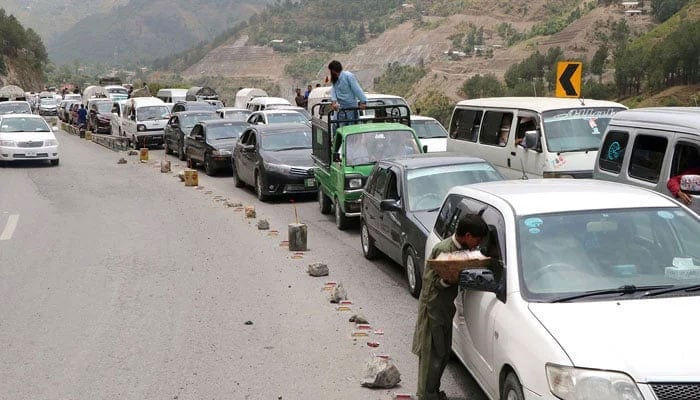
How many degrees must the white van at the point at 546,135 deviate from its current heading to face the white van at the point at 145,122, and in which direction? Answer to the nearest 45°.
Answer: approximately 180°

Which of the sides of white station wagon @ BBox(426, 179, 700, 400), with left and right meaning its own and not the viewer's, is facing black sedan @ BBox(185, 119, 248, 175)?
back

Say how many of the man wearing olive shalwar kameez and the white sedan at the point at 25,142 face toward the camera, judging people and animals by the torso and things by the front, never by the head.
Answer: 1

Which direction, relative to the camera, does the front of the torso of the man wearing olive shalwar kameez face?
to the viewer's right

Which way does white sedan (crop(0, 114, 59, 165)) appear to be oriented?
toward the camera

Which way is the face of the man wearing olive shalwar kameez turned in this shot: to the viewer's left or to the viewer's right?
to the viewer's right

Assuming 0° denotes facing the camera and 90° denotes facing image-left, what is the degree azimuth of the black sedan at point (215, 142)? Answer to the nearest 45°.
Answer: approximately 315°

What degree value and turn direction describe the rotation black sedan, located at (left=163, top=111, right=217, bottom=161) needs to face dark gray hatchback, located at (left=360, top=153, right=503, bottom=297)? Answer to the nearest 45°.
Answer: approximately 45° to its right

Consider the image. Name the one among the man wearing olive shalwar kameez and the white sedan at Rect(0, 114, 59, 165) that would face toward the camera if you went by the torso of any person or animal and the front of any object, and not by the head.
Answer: the white sedan

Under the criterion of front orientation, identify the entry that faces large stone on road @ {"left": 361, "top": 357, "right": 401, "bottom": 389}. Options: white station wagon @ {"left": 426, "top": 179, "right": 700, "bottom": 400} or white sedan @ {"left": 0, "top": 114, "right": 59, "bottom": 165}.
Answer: white sedan @ {"left": 0, "top": 114, "right": 59, "bottom": 165}

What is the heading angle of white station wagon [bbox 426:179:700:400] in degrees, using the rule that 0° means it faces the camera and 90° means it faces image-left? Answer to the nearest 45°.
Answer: approximately 315°

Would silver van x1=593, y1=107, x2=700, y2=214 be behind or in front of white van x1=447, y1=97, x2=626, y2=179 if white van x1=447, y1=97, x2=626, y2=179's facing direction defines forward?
in front

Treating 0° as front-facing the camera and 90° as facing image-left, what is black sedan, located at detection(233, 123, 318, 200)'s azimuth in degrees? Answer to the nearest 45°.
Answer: approximately 315°

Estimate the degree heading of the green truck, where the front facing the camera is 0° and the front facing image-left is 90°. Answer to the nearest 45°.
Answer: approximately 315°
